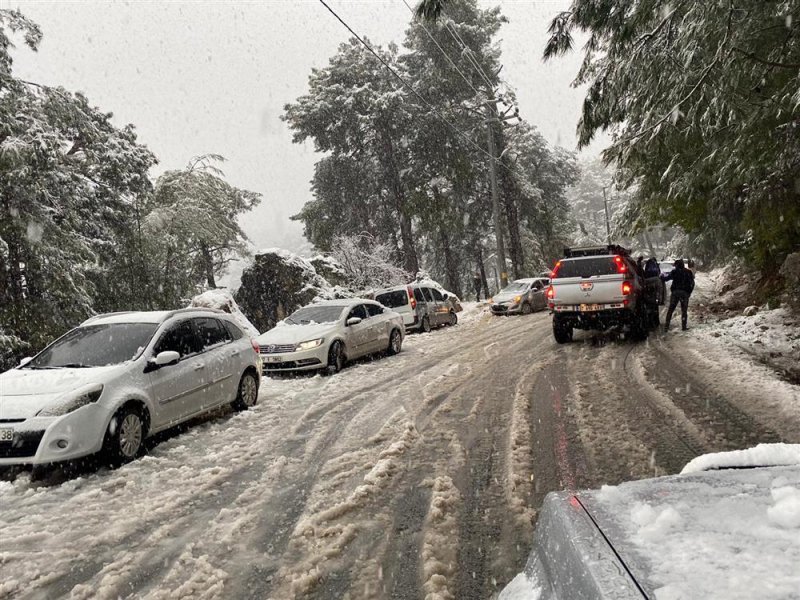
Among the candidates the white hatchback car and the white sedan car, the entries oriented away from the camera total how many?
0

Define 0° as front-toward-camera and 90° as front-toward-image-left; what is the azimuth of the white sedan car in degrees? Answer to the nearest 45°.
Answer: approximately 45°

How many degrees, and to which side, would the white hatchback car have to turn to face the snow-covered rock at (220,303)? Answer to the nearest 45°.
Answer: approximately 135° to its right

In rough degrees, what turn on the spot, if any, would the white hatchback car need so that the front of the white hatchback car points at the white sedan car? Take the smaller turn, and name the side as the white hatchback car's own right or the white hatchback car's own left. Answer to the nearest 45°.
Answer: approximately 180°

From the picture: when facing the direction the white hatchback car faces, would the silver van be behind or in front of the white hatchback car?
behind

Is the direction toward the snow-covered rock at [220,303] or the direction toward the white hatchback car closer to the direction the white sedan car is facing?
the white hatchback car

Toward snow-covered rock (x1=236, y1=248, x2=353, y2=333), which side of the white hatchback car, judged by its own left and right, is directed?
back

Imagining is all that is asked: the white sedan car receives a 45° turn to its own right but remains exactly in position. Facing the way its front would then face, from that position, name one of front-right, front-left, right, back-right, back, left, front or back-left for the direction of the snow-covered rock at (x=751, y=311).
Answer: back
